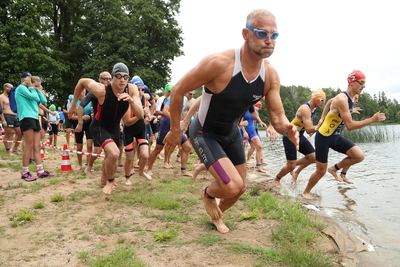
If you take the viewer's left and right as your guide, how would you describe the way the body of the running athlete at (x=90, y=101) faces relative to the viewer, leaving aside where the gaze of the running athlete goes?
facing the viewer and to the right of the viewer

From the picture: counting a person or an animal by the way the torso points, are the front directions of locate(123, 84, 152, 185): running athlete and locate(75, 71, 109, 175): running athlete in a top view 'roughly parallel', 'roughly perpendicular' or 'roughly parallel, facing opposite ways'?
roughly parallel

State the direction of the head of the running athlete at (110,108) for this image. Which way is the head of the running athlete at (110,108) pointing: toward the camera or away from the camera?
toward the camera

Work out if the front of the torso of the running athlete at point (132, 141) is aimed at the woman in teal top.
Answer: no

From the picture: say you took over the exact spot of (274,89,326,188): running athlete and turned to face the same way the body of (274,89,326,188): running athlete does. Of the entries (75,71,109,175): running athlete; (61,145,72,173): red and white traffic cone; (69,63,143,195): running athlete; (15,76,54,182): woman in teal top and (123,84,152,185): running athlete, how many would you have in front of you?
0

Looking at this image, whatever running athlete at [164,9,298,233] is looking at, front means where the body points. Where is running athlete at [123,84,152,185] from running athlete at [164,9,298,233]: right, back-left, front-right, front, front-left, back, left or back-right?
back

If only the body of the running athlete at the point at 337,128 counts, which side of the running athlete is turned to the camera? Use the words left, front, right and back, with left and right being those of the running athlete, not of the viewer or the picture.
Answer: right

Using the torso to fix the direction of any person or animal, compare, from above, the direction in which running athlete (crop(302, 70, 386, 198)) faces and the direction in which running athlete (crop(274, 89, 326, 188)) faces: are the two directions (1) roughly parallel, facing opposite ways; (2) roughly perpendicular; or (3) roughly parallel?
roughly parallel

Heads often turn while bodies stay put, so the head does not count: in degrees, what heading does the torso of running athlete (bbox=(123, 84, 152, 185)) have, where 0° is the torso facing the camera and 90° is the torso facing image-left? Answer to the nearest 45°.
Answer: approximately 315°
